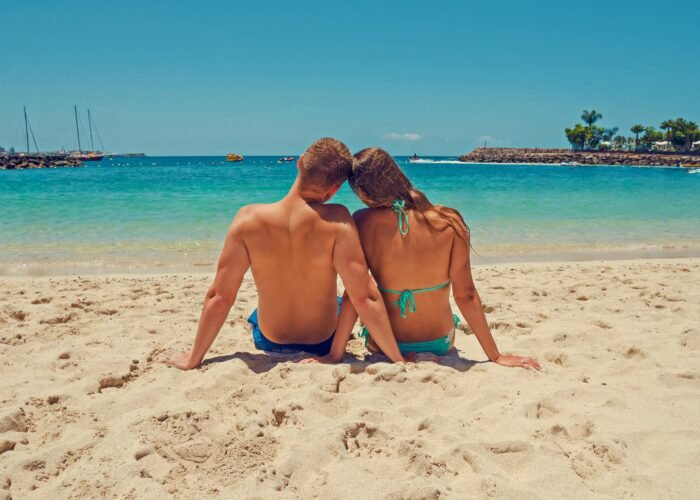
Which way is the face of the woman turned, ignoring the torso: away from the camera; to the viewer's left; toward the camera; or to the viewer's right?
away from the camera

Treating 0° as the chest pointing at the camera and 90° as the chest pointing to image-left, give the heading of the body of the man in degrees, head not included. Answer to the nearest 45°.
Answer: approximately 180°

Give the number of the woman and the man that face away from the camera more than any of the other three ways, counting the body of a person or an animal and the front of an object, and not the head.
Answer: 2

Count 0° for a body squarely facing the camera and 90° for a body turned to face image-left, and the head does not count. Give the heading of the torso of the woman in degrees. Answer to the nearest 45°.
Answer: approximately 180°
